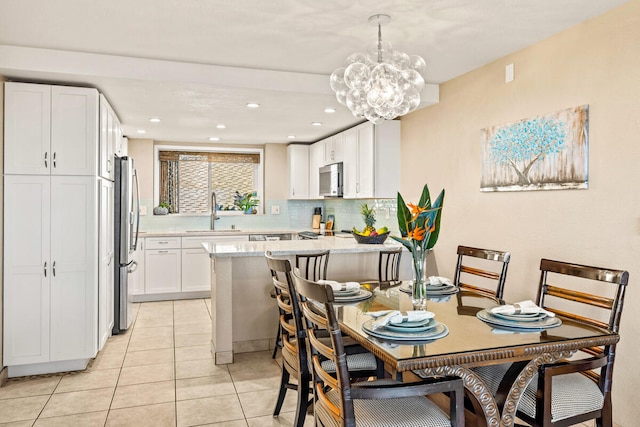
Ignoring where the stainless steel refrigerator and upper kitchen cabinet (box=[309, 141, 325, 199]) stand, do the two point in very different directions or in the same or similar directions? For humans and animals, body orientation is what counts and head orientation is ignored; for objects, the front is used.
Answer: very different directions

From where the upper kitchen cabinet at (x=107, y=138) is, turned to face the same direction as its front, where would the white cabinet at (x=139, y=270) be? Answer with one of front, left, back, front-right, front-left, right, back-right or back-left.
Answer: left

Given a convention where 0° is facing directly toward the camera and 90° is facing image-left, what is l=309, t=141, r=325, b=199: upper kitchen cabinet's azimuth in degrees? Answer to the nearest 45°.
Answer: approximately 45°

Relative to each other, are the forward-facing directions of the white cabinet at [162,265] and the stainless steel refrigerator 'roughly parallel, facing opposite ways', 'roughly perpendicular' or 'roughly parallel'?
roughly perpendicular

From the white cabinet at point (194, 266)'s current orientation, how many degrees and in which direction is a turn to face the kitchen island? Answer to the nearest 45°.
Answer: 0° — it already faces it

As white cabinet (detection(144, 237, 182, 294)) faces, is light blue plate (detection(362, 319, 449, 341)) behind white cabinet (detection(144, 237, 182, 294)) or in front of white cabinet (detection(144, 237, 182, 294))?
in front

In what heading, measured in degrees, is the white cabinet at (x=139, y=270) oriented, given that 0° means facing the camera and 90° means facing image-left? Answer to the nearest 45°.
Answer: approximately 0°

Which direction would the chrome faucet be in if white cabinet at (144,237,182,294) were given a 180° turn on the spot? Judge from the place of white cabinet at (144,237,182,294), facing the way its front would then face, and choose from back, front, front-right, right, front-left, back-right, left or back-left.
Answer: front-right

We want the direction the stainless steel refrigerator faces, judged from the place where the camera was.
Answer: facing to the right of the viewer

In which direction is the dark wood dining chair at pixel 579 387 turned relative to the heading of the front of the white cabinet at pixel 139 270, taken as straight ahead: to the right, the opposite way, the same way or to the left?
to the right
